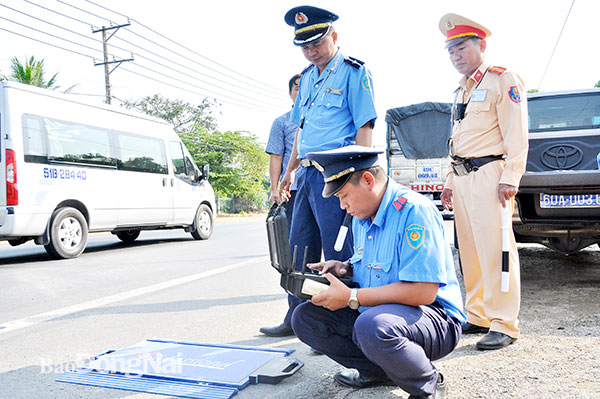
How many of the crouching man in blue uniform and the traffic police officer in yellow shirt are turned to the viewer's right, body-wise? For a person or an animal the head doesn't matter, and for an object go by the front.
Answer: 0

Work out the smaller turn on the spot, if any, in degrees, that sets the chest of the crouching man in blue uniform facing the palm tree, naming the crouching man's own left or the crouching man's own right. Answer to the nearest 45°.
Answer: approximately 90° to the crouching man's own right

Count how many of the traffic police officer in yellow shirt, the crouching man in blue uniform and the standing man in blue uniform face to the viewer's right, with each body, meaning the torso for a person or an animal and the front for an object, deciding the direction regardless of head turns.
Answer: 0

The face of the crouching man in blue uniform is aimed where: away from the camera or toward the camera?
toward the camera

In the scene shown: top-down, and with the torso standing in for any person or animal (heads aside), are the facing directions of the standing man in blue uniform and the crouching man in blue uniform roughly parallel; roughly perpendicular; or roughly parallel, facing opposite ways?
roughly parallel

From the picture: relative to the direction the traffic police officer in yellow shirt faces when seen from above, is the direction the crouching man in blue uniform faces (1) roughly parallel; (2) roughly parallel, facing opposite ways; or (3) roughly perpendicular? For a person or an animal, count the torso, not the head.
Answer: roughly parallel

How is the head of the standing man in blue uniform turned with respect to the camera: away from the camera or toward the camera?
toward the camera

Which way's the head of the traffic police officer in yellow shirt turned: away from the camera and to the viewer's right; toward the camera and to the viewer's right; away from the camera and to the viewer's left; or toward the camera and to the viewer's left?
toward the camera and to the viewer's left

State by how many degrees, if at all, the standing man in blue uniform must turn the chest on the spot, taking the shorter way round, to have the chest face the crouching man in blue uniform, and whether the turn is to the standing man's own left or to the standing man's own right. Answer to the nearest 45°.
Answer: approximately 45° to the standing man's own left

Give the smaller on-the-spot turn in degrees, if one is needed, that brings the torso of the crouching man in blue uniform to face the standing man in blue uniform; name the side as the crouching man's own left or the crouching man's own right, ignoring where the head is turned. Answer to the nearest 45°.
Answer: approximately 135° to the crouching man's own right

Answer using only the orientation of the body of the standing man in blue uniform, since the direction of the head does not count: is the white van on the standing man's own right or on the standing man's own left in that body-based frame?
on the standing man's own right

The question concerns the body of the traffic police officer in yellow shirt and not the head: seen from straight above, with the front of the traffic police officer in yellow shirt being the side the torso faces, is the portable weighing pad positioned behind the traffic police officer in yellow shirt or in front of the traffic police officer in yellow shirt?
in front

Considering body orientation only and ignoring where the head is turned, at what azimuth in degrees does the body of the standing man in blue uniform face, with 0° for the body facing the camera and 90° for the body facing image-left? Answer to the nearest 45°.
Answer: approximately 45°

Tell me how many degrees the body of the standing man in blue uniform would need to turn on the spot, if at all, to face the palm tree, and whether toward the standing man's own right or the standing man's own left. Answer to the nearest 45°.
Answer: approximately 90° to the standing man's own right

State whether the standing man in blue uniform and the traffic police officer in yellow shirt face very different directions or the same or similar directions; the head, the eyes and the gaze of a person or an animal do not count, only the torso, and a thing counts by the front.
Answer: same or similar directions
